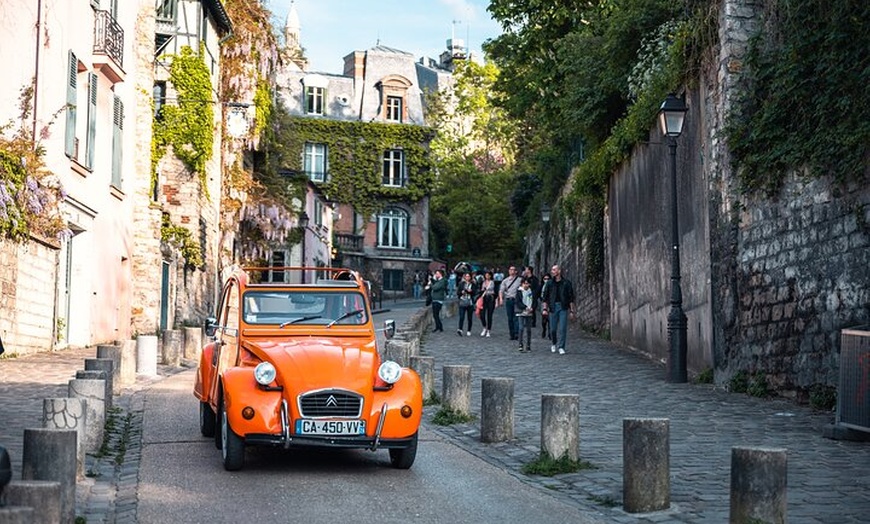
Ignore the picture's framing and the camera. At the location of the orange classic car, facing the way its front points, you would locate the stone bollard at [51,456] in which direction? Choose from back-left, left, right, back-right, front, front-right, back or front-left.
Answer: front-right

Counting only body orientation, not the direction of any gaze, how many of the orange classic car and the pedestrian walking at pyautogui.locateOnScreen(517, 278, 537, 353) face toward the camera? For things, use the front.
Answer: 2

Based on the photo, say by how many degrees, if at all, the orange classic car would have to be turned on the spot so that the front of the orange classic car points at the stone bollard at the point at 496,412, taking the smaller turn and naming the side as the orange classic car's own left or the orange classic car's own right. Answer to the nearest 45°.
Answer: approximately 135° to the orange classic car's own left

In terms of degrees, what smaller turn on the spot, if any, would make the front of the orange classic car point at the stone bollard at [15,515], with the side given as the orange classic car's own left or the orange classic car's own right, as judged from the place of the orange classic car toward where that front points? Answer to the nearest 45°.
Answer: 0° — it already faces it

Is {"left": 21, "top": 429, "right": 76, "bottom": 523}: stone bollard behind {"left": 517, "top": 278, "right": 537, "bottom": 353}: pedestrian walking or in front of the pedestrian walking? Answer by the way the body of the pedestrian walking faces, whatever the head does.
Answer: in front

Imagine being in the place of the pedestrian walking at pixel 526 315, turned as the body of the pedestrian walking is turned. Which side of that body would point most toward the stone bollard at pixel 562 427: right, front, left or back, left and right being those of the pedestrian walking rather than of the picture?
front

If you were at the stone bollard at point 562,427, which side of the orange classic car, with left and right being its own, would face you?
left

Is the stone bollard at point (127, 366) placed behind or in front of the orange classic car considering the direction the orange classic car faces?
behind

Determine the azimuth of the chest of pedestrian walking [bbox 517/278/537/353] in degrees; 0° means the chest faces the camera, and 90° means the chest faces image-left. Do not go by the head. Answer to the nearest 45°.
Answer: approximately 0°

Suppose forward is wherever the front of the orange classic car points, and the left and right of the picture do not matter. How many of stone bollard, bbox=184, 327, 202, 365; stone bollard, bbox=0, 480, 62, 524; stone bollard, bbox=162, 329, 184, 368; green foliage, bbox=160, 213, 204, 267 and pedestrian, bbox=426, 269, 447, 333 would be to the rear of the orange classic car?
4

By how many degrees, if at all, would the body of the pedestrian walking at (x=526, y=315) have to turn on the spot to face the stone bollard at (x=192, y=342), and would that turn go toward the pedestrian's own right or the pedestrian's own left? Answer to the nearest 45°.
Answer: approximately 90° to the pedestrian's own right

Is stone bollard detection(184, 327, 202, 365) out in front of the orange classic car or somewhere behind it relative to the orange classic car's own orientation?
behind

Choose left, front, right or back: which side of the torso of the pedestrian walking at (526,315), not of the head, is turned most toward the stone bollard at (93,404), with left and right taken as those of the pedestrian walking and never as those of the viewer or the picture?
front

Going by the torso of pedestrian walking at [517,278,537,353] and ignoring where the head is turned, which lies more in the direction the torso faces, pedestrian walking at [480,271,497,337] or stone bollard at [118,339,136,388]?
the stone bollard
